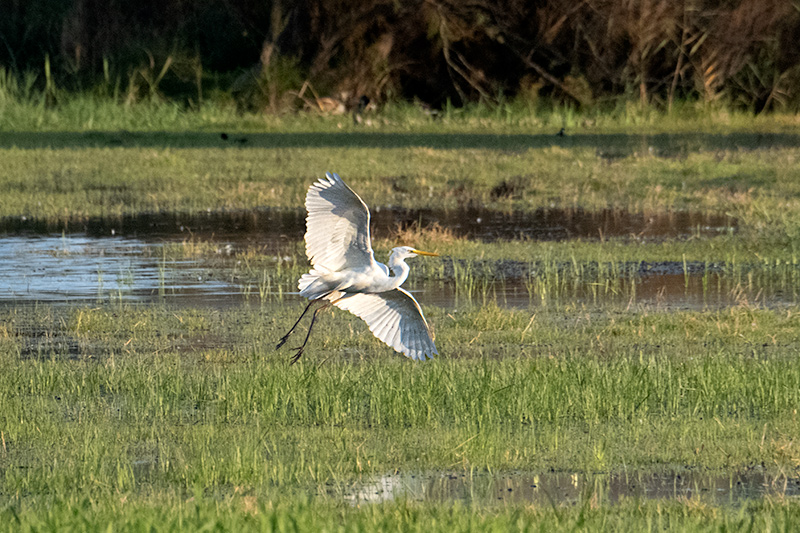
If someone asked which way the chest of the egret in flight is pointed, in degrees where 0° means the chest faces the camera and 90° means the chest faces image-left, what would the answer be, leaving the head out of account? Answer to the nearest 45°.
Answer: approximately 270°
